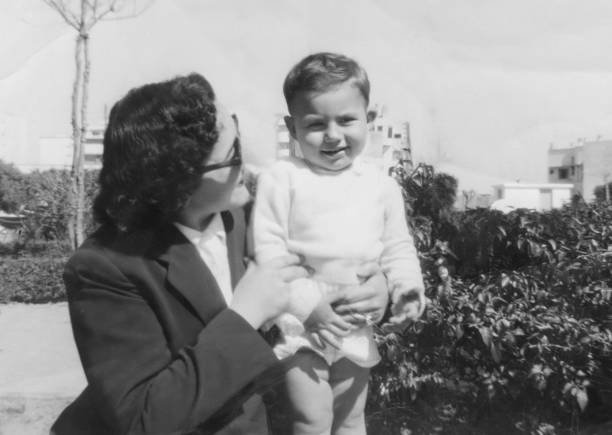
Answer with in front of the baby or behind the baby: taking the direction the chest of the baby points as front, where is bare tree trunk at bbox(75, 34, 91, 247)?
behind

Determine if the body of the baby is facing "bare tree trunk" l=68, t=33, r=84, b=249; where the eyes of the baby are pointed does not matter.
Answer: no

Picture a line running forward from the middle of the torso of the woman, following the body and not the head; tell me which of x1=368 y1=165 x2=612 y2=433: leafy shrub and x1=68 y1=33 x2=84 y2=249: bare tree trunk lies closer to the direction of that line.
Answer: the leafy shrub

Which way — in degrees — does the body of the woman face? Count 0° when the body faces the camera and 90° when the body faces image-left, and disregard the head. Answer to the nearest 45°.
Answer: approximately 315°

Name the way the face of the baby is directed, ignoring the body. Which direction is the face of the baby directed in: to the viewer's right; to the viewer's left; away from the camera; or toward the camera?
toward the camera

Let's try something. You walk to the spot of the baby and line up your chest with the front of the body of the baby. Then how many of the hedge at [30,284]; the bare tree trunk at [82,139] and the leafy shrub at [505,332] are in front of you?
0

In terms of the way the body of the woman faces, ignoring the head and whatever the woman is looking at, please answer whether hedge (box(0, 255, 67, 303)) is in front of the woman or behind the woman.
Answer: behind

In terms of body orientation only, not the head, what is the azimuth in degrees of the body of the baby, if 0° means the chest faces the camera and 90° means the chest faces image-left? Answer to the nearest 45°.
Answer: approximately 0°

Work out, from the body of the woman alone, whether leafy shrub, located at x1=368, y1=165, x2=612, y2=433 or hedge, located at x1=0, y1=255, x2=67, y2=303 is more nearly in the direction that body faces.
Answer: the leafy shrub

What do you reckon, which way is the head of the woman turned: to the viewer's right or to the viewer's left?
to the viewer's right
